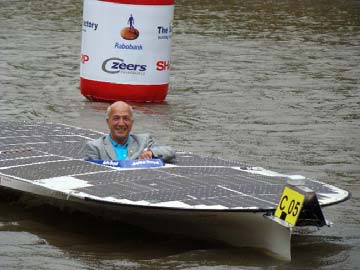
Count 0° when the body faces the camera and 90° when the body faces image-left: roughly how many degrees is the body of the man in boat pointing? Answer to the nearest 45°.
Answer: approximately 0°

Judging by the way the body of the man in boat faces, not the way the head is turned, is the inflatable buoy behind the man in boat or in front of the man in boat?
behind
